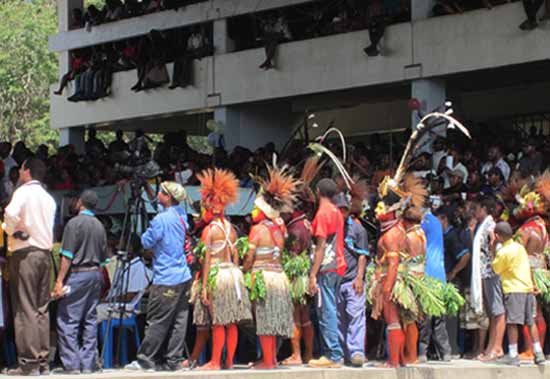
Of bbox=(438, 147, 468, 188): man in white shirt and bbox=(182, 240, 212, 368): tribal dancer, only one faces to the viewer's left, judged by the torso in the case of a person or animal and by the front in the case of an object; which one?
the tribal dancer

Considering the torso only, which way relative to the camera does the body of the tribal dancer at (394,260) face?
to the viewer's left

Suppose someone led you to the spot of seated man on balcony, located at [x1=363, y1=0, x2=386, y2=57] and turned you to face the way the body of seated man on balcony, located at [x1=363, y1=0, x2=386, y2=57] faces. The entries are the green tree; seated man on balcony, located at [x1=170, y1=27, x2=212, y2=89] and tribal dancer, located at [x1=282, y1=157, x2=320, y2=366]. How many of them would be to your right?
2

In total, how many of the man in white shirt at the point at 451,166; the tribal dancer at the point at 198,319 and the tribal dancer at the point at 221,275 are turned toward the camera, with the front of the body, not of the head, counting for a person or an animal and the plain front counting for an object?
1

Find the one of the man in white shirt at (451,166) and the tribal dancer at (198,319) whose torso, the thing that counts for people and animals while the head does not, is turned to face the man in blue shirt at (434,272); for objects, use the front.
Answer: the man in white shirt

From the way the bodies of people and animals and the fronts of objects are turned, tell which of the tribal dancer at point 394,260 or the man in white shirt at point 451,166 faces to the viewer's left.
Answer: the tribal dancer

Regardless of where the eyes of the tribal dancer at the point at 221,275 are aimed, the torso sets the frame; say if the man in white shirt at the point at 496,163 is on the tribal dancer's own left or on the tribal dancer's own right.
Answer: on the tribal dancer's own right

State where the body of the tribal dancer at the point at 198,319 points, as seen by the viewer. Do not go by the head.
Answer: to the viewer's left

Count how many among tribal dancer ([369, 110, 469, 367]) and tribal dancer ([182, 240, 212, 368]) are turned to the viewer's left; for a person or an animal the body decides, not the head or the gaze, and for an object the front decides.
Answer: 2
